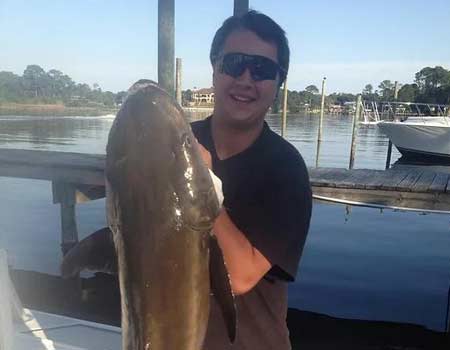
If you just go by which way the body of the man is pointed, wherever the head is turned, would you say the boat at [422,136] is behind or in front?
behind

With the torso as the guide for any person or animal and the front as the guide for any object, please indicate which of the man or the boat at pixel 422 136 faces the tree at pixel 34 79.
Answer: the boat

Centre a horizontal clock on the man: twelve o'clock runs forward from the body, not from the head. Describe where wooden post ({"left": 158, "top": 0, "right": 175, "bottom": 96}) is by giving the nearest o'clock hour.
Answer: The wooden post is roughly at 4 o'clock from the man.

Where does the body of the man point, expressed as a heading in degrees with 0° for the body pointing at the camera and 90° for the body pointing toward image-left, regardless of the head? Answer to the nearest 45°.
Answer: approximately 45°

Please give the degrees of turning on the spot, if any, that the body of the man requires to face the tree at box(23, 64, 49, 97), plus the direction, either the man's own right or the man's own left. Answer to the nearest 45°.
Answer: approximately 90° to the man's own right

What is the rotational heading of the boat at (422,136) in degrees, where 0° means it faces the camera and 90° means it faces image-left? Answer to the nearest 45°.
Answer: approximately 90°
